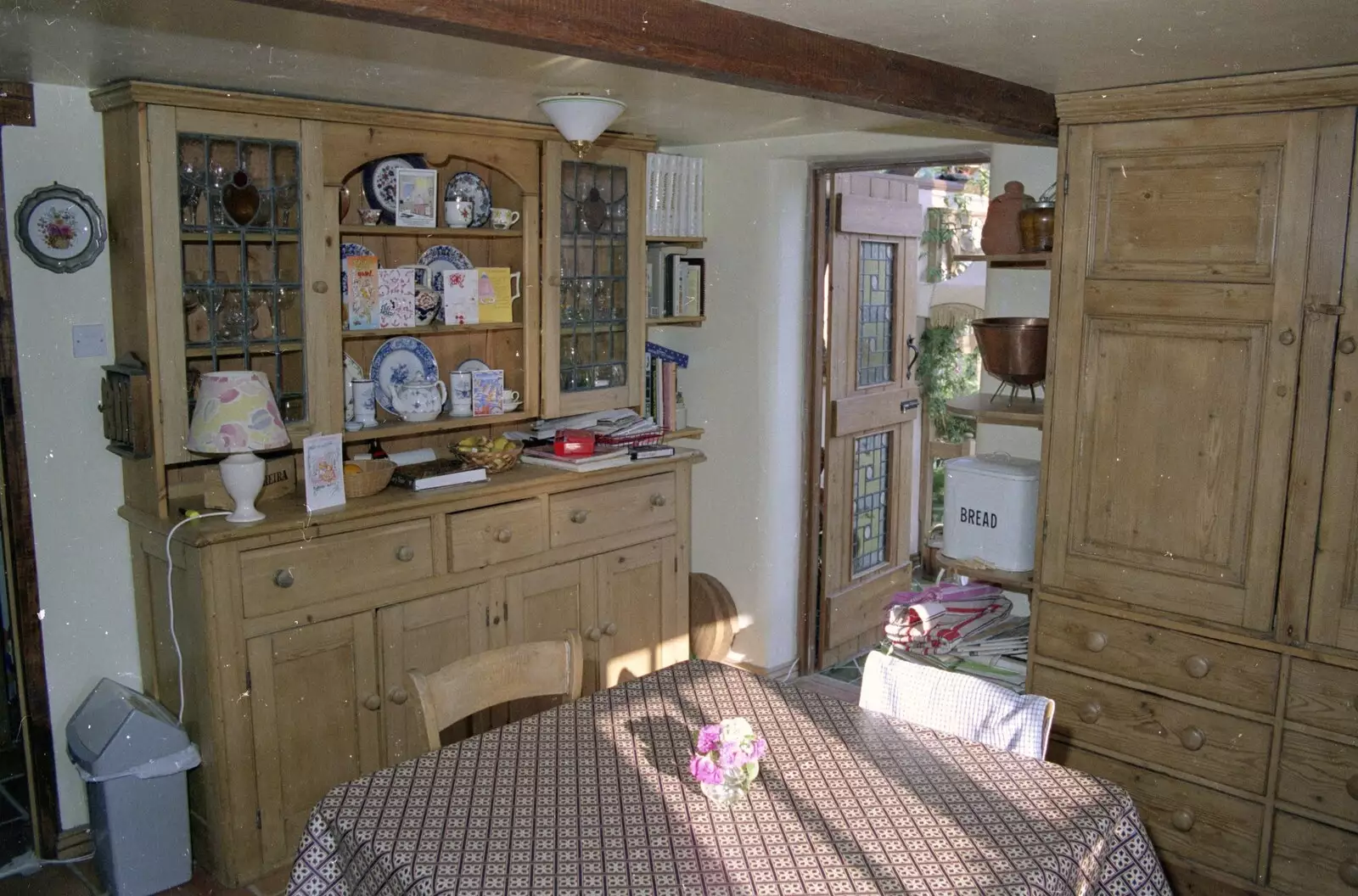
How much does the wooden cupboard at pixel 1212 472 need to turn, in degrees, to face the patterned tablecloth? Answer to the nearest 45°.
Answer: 0° — it already faces it

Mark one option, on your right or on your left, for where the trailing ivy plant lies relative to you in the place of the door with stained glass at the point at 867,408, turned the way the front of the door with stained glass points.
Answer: on your left

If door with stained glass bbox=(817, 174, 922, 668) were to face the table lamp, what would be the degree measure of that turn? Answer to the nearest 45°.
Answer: approximately 90° to its right

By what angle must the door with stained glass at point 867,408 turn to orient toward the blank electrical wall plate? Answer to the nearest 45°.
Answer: approximately 90° to its right

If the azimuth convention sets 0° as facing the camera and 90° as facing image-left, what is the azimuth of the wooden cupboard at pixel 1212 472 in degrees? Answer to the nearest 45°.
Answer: approximately 45°

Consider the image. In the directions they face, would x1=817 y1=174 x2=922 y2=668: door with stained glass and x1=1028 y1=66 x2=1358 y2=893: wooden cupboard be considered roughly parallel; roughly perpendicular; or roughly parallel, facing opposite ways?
roughly perpendicular

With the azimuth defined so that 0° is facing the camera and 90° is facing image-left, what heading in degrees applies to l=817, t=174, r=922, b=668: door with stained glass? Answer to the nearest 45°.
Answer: approximately 315°

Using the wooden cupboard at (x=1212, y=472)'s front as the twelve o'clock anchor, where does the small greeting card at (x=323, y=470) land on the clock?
The small greeting card is roughly at 1 o'clock from the wooden cupboard.

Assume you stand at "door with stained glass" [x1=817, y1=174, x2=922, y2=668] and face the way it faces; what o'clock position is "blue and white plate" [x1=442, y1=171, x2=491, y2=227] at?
The blue and white plate is roughly at 3 o'clock from the door with stained glass.

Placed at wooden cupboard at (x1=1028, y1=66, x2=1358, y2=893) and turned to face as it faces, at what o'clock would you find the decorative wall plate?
The decorative wall plate is roughly at 1 o'clock from the wooden cupboard.

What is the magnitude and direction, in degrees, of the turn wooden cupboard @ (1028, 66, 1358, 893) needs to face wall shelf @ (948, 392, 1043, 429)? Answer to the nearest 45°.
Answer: approximately 90° to its right
